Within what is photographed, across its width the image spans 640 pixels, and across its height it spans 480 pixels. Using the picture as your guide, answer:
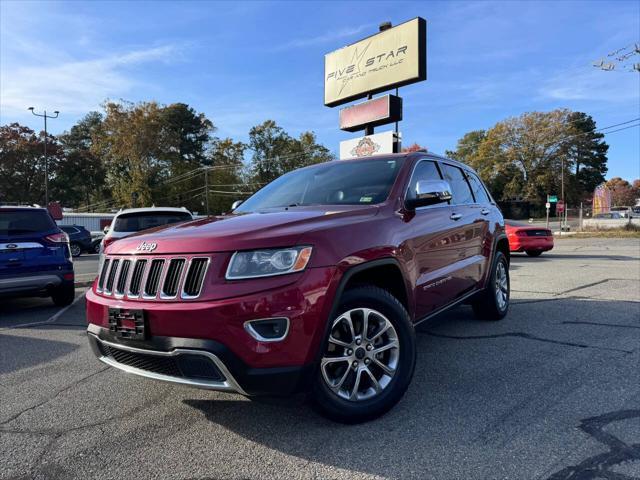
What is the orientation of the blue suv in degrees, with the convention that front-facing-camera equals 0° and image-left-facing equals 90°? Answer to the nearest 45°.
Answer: approximately 180°

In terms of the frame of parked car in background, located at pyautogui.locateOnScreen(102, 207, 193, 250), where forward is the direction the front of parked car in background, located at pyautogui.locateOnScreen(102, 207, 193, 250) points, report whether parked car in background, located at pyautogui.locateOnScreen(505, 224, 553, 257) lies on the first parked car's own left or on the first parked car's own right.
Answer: on the first parked car's own right

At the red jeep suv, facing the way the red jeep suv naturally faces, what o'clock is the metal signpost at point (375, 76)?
The metal signpost is roughly at 5 o'clock from the red jeep suv.

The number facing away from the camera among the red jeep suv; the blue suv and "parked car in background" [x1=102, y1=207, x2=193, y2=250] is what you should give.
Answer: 2

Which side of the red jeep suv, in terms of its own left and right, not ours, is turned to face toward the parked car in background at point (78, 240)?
right

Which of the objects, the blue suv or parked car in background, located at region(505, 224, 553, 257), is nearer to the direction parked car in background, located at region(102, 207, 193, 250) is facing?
the parked car in background

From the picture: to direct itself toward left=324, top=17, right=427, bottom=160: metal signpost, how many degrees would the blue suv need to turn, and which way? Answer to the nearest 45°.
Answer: approximately 45° to its right

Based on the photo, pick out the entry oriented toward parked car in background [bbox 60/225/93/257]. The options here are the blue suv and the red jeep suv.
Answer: the blue suv

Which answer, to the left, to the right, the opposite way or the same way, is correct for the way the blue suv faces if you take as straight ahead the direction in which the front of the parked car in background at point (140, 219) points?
the same way

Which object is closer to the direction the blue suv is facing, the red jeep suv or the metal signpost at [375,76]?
the metal signpost

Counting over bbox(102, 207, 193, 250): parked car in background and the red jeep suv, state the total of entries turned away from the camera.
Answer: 1

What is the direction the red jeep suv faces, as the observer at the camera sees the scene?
facing the viewer and to the left of the viewer

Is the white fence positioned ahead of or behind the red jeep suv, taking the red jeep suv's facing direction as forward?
behind

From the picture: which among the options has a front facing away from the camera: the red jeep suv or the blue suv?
the blue suv

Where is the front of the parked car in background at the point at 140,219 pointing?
away from the camera

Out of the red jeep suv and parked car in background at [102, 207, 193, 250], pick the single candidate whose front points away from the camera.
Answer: the parked car in background
